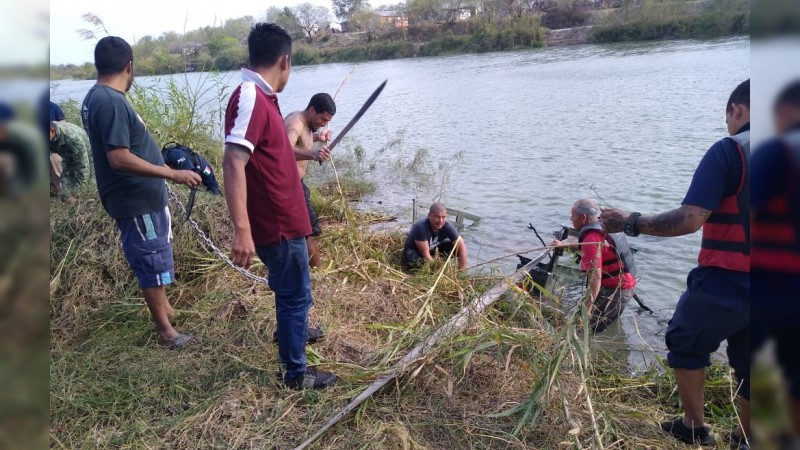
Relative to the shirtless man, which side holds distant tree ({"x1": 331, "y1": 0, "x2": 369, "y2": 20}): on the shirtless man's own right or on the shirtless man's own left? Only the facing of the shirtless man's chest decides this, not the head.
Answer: on the shirtless man's own left

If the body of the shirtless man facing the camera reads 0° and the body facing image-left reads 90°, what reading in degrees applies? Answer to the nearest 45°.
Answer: approximately 270°

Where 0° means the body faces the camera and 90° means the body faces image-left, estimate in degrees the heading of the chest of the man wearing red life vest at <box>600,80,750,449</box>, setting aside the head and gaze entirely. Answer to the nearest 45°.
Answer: approximately 135°

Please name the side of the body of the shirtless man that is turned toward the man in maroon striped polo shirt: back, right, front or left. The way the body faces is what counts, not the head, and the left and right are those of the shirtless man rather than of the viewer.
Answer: right

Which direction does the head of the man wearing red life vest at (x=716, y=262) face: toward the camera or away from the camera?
away from the camera

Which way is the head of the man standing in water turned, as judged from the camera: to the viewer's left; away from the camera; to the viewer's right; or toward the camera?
to the viewer's left
